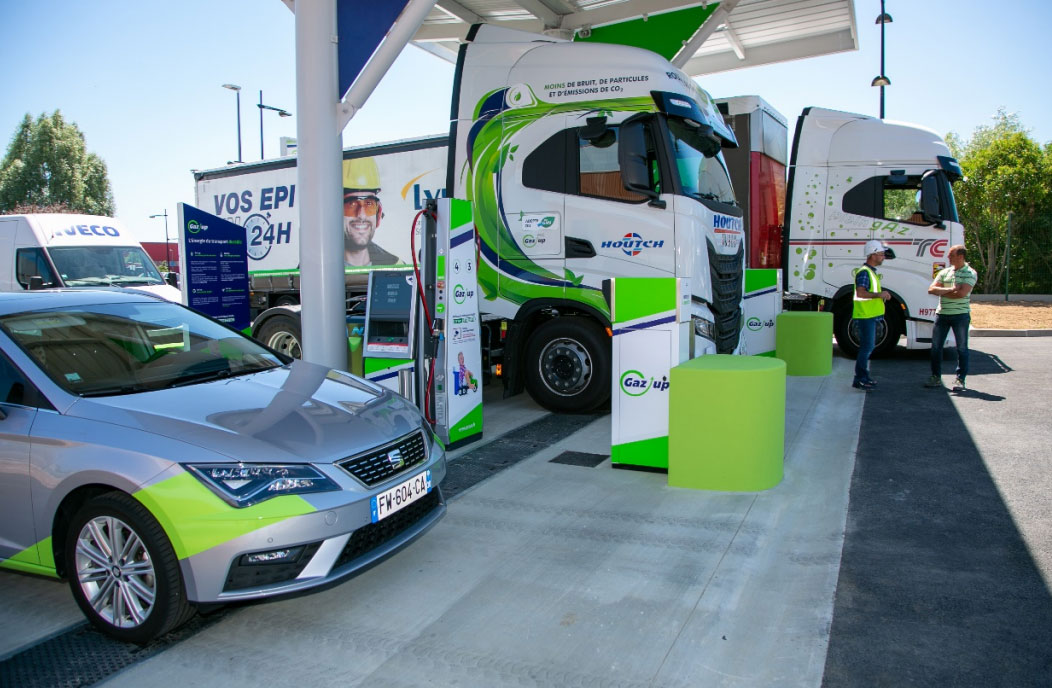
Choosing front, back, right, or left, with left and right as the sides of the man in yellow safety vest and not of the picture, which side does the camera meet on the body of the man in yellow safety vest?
right

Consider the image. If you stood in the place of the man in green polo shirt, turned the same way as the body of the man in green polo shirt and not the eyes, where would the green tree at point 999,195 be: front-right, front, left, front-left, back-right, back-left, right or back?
back-right

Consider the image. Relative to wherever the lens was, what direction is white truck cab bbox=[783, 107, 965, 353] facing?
facing to the right of the viewer

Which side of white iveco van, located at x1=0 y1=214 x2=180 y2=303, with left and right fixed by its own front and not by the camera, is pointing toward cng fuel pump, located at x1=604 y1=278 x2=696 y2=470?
front

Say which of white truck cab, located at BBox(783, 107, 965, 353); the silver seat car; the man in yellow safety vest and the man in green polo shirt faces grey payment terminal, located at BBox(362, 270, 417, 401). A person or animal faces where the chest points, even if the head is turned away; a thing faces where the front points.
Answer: the man in green polo shirt

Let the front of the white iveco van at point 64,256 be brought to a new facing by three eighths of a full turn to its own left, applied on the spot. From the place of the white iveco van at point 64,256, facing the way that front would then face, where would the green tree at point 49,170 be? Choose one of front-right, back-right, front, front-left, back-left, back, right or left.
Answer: front

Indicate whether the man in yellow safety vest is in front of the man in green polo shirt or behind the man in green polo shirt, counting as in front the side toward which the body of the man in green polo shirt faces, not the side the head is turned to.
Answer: in front

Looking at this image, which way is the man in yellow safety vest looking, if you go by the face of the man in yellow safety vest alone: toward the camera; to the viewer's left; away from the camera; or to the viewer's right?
to the viewer's right

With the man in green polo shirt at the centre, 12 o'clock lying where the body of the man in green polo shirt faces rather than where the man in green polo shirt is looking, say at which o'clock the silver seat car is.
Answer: The silver seat car is roughly at 11 o'clock from the man in green polo shirt.

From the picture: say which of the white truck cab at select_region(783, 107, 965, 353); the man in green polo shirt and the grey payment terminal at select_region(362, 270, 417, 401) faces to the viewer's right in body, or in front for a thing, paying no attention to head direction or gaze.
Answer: the white truck cab

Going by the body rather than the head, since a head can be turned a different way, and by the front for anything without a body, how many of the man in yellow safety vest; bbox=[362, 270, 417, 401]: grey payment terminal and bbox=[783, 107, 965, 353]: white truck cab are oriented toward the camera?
1

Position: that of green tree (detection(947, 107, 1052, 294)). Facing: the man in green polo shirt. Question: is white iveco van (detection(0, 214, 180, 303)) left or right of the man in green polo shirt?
right
